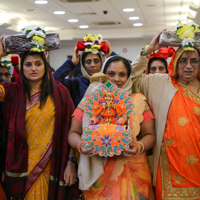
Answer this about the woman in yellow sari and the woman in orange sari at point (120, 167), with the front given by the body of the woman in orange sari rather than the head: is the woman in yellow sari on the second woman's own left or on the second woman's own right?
on the second woman's own right

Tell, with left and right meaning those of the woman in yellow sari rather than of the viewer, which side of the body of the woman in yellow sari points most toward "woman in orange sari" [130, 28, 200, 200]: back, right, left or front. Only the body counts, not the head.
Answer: left

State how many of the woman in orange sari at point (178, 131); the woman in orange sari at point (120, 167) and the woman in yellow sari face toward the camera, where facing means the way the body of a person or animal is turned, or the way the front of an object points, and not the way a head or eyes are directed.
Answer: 3

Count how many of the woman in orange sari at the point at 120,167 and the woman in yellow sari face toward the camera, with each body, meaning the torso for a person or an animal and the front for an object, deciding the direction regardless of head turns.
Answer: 2

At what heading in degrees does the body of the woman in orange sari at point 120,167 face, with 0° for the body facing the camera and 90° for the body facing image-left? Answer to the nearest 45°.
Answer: approximately 0°

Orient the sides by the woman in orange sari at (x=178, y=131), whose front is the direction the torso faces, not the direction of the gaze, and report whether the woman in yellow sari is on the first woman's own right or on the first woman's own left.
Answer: on the first woman's own right

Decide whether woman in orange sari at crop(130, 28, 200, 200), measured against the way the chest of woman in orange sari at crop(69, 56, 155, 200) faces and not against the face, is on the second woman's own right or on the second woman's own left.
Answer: on the second woman's own left

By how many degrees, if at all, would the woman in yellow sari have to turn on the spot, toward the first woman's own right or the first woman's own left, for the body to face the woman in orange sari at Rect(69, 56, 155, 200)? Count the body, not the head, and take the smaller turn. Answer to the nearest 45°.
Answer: approximately 45° to the first woman's own left
